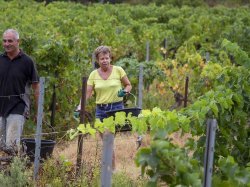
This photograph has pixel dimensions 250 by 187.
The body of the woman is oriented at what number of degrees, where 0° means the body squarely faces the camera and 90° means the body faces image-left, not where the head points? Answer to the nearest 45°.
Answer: approximately 0°

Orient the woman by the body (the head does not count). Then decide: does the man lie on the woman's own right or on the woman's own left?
on the woman's own right
